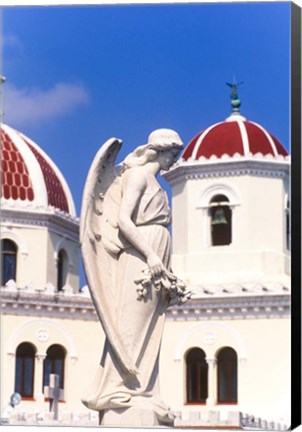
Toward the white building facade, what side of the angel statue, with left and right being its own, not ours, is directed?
left

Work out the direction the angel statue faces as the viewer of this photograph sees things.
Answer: facing to the right of the viewer
